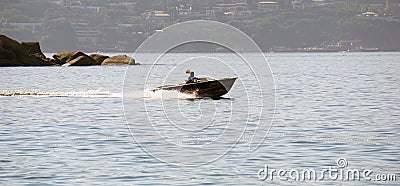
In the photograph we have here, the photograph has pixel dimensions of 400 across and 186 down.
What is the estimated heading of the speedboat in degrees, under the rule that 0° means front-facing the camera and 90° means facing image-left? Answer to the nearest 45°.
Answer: approximately 270°
